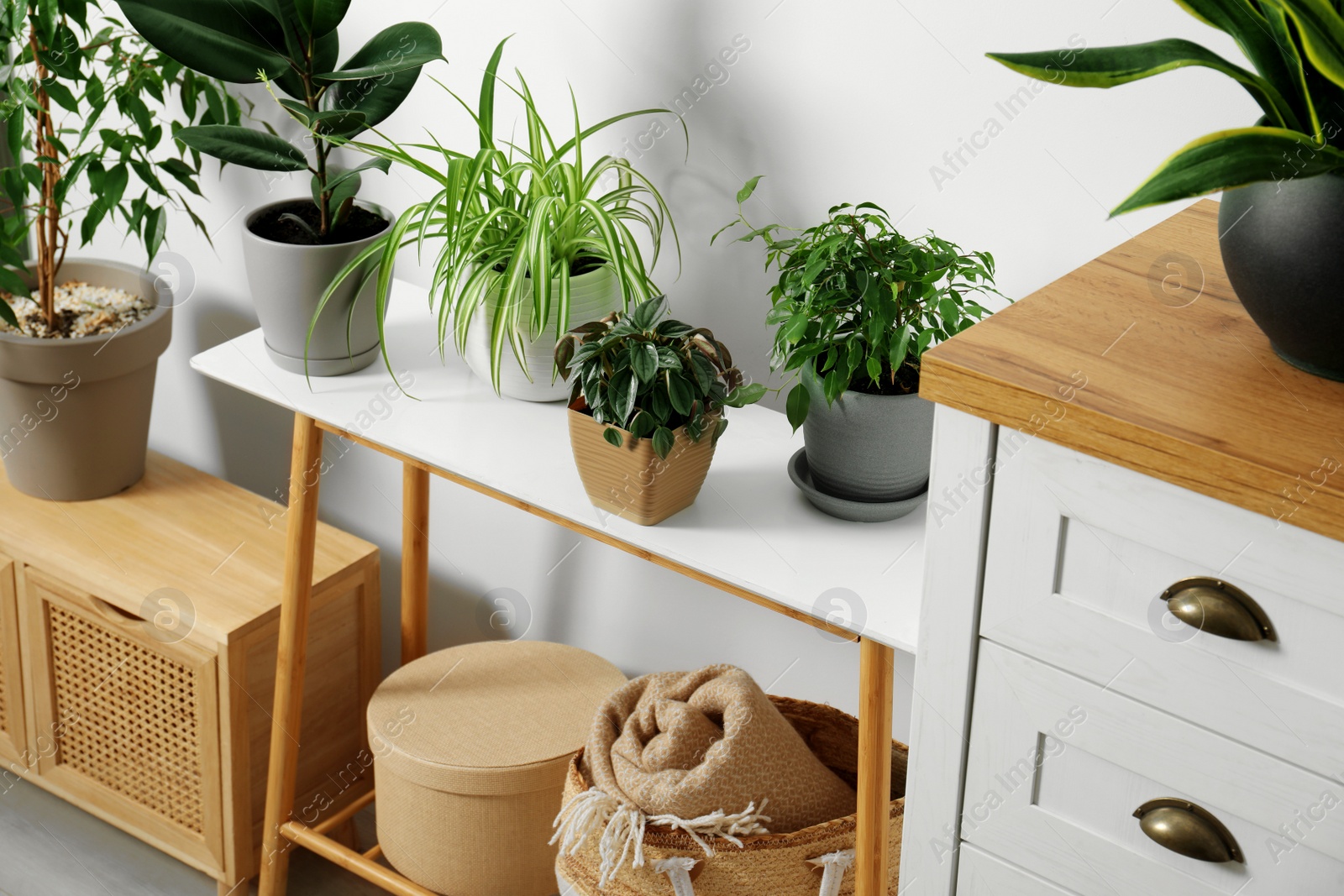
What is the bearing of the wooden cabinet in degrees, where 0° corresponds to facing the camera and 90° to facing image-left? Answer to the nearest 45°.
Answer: approximately 45°

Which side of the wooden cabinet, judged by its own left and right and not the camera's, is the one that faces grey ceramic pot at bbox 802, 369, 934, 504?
left

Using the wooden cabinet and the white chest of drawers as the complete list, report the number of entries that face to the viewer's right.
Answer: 0
